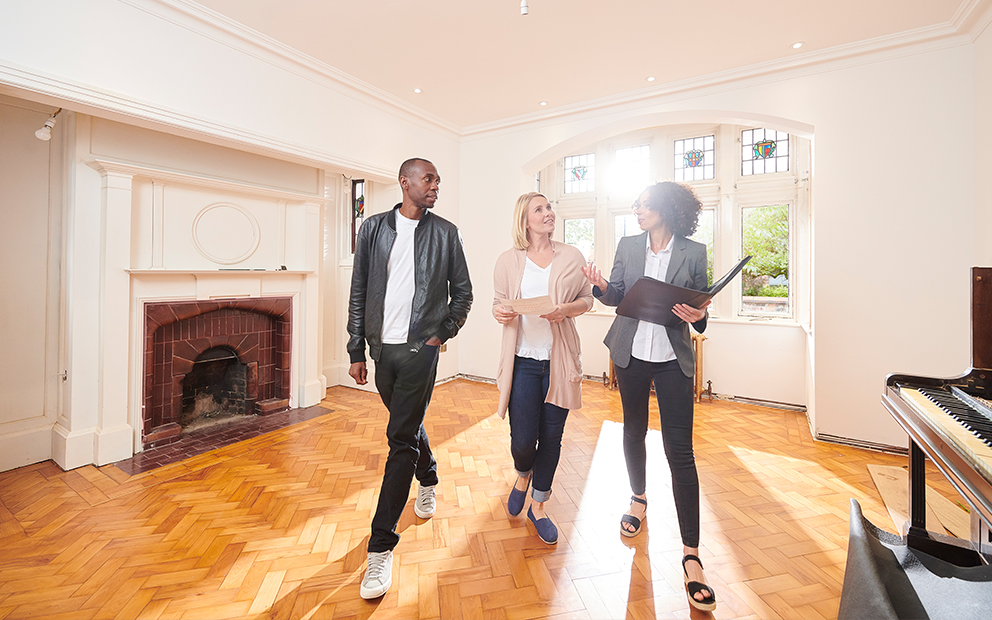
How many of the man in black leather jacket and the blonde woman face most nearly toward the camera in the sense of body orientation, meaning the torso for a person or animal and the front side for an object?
2

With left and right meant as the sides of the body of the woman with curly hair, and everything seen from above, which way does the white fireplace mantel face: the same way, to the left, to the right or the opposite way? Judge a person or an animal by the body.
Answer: to the left

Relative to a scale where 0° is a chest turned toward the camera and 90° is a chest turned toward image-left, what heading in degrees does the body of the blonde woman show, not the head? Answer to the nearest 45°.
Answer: approximately 0°

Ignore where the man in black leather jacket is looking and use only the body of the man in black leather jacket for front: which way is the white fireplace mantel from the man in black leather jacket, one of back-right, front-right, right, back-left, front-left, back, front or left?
back-right

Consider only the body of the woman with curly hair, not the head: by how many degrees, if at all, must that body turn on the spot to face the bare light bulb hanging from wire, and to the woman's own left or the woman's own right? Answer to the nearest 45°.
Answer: approximately 90° to the woman's own right

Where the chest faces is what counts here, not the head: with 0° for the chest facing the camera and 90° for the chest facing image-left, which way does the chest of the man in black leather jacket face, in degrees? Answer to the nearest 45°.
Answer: approximately 0°

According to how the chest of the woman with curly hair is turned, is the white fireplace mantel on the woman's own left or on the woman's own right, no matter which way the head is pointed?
on the woman's own right

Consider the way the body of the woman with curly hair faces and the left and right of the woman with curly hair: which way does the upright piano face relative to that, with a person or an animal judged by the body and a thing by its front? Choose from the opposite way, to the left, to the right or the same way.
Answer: to the right

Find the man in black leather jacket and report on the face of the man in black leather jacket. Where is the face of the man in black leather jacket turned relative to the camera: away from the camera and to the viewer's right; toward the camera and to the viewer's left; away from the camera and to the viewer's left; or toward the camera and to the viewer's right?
toward the camera and to the viewer's right

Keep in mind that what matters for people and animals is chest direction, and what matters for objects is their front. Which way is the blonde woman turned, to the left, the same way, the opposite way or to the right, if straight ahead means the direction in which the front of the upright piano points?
to the left

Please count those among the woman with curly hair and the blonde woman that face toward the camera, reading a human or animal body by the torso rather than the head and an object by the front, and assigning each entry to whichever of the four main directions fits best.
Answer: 2
